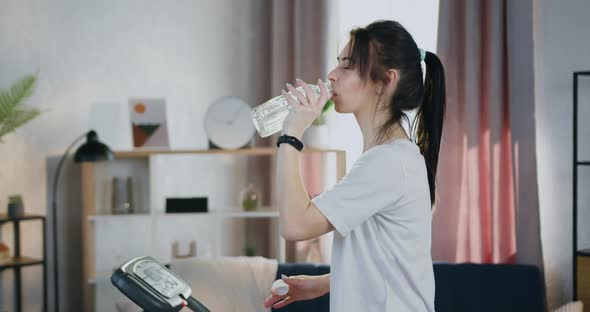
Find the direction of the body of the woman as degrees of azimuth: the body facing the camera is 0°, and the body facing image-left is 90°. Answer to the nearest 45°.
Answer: approximately 90°

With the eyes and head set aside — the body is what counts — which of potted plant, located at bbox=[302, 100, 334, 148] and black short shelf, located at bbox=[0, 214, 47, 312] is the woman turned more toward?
the black short shelf

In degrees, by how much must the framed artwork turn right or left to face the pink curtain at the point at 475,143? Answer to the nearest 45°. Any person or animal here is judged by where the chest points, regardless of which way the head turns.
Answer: approximately 45° to its left

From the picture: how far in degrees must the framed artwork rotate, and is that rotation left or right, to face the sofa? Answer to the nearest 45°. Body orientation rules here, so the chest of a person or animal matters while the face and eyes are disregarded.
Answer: approximately 45° to its left

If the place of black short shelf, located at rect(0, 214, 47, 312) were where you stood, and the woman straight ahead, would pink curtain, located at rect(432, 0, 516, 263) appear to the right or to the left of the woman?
left

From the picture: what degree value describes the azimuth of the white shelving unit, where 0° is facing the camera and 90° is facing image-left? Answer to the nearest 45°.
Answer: approximately 0°

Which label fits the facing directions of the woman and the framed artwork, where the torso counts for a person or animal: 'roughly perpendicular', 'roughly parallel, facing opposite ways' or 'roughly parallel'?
roughly perpendicular

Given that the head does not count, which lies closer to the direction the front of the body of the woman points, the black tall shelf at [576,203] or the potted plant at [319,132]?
the potted plant

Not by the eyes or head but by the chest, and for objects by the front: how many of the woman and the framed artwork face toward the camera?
1

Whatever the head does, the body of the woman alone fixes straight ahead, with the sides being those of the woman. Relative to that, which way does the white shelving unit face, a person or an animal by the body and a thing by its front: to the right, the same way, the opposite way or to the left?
to the left
